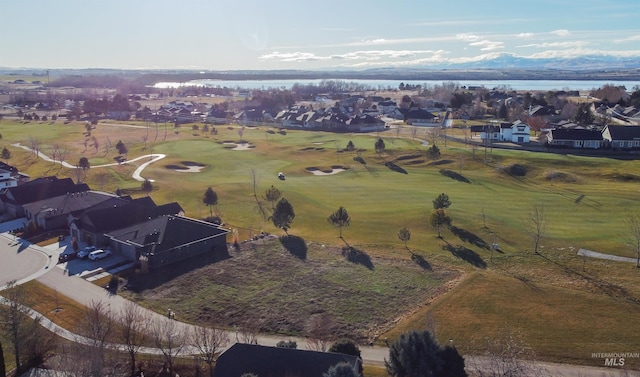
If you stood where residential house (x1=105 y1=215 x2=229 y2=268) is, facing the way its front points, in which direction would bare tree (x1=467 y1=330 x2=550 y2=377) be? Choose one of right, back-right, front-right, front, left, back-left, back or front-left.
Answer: left

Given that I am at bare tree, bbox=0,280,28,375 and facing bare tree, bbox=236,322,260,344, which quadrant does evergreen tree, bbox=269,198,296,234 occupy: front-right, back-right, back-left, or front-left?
front-left

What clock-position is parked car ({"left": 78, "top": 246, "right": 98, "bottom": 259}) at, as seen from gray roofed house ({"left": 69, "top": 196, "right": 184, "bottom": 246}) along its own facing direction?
The parked car is roughly at 11 o'clock from the gray roofed house.

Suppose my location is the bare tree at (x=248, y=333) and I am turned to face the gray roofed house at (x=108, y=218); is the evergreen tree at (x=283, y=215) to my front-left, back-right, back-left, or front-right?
front-right

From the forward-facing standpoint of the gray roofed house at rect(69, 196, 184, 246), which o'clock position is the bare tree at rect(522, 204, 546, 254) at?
The bare tree is roughly at 8 o'clock from the gray roofed house.

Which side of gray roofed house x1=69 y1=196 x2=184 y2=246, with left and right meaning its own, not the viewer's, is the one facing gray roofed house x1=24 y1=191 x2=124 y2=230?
right

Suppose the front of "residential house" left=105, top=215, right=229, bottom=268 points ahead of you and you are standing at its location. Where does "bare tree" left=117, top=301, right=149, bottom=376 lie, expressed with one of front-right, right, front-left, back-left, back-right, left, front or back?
front-left

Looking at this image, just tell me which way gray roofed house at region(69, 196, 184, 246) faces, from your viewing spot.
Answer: facing the viewer and to the left of the viewer

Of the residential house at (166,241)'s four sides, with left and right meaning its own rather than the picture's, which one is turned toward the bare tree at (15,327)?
front

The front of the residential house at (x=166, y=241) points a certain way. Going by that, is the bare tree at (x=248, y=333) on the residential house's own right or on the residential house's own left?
on the residential house's own left

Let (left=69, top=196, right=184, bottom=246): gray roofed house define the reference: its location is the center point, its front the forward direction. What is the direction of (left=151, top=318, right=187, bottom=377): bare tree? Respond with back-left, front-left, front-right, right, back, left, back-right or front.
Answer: front-left

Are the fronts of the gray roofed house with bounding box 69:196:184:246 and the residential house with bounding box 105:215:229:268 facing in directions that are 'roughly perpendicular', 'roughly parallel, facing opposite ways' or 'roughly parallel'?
roughly parallel

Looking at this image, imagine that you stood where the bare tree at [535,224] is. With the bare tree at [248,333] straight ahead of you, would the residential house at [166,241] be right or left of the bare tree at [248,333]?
right

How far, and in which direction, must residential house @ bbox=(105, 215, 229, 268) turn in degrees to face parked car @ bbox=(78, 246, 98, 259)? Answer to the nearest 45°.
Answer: approximately 45° to its right

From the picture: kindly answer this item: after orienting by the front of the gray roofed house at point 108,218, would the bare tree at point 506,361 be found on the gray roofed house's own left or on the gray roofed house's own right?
on the gray roofed house's own left

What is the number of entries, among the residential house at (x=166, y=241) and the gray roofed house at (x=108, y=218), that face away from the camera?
0

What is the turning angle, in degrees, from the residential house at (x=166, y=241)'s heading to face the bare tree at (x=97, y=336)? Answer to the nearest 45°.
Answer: approximately 45° to its left

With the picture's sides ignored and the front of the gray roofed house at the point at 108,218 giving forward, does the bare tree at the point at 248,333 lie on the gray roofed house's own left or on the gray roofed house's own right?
on the gray roofed house's own left
